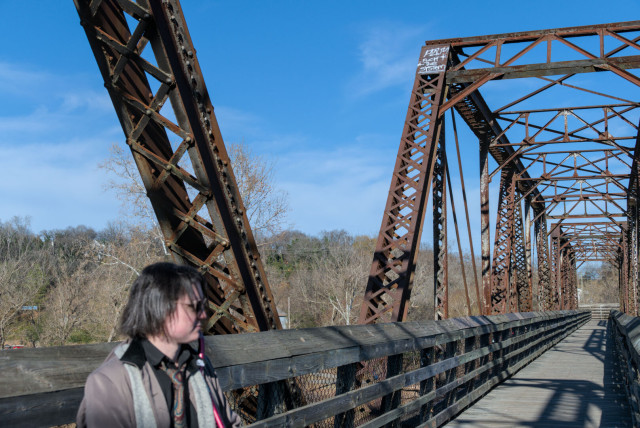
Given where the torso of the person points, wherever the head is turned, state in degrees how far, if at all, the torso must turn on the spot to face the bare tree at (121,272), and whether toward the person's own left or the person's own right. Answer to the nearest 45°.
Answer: approximately 135° to the person's own left

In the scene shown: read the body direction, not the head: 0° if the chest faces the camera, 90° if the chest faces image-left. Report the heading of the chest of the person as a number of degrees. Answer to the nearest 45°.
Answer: approximately 315°

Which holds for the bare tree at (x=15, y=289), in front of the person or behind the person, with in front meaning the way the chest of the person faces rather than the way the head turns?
behind

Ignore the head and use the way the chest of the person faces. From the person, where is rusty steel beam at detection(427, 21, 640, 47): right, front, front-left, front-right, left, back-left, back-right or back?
left
